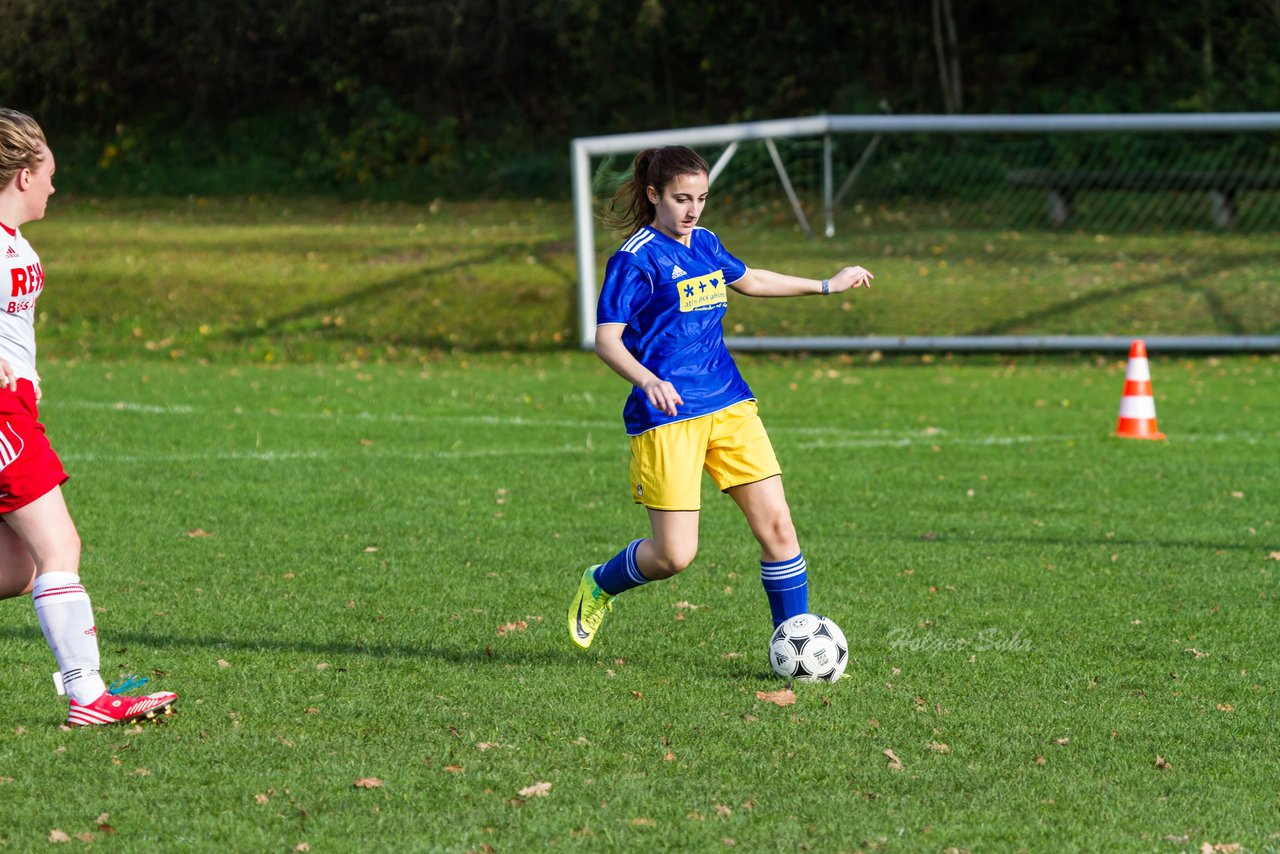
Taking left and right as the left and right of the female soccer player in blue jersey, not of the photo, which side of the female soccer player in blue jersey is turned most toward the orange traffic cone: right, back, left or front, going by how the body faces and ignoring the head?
left

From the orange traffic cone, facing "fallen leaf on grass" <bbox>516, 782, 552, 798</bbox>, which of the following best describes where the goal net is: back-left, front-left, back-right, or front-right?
back-right

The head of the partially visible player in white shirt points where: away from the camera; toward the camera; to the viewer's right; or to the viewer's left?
to the viewer's right

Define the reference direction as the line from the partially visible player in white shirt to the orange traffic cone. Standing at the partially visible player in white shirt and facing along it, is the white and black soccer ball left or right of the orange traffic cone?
right

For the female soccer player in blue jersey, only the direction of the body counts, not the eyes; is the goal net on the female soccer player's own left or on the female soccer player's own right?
on the female soccer player's own left

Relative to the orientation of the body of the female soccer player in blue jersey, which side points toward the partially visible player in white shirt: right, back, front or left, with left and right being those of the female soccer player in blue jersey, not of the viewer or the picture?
right
